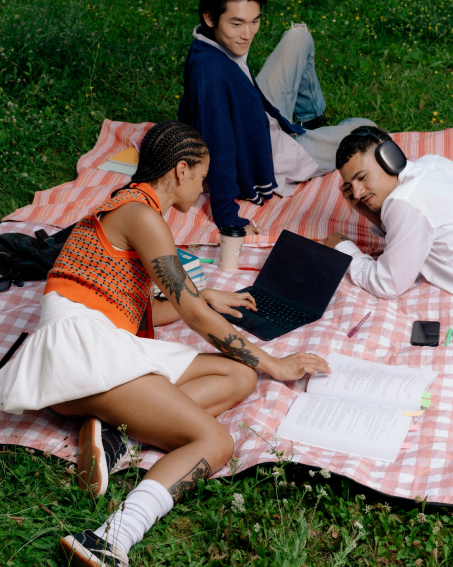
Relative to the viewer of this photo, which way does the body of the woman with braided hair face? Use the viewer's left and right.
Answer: facing to the right of the viewer

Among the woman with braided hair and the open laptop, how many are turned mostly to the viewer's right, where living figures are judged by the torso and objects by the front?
1
